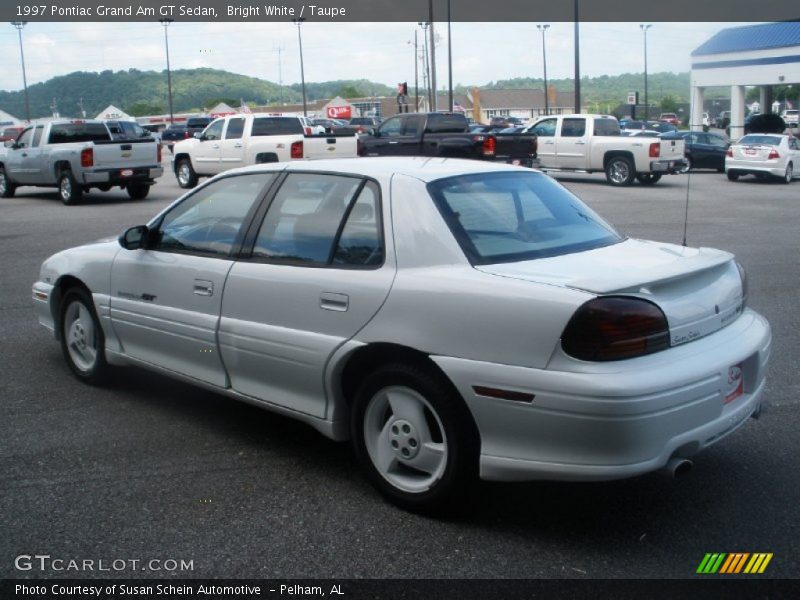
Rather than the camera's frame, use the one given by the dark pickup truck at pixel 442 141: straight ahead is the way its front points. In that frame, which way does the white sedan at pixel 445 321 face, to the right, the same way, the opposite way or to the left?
the same way

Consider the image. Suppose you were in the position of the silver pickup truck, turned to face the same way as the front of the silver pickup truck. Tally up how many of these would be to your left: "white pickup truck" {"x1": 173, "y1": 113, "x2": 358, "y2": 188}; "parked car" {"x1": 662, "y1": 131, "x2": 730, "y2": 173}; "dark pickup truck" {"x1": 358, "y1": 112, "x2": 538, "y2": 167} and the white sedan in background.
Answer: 0

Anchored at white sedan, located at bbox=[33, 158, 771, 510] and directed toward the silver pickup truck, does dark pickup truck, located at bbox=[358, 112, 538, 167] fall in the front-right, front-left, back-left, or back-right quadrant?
front-right

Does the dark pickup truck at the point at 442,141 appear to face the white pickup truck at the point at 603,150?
no

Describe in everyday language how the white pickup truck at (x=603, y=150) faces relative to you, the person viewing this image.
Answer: facing away from the viewer and to the left of the viewer

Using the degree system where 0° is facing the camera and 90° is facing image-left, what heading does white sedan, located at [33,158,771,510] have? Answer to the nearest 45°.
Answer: approximately 135°

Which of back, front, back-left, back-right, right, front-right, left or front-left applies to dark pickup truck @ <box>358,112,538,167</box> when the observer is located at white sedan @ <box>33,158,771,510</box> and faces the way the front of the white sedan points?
front-right

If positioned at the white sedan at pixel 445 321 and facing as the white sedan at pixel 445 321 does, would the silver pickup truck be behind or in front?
in front

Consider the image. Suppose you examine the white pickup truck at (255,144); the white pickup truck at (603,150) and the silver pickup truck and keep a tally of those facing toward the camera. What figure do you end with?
0

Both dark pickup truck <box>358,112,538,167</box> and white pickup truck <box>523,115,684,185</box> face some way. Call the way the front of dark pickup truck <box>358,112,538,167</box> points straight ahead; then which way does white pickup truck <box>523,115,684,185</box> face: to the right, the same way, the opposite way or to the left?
the same way

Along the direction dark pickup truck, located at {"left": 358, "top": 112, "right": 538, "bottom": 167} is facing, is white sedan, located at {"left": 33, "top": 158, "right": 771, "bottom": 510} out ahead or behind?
behind

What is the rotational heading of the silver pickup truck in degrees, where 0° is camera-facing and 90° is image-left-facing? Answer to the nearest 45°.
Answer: approximately 135°

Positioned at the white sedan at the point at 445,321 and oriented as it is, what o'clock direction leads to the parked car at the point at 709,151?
The parked car is roughly at 2 o'clock from the white sedan.

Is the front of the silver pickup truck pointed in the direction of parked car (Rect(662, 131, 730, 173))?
no

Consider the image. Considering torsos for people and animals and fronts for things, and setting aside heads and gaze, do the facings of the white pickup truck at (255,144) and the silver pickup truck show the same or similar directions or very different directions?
same or similar directions

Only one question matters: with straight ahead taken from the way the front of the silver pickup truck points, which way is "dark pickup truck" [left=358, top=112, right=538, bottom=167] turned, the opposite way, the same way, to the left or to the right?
the same way

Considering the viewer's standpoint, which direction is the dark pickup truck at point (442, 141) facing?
facing away from the viewer and to the left of the viewer

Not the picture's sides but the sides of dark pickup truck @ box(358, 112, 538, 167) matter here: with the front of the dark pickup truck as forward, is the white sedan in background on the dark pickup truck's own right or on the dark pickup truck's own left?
on the dark pickup truck's own right

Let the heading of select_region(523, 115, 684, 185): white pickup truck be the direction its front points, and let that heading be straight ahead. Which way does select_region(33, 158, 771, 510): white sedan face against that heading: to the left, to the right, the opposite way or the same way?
the same way

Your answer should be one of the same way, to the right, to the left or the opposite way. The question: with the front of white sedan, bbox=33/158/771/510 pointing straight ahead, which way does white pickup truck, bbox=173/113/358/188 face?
the same way
